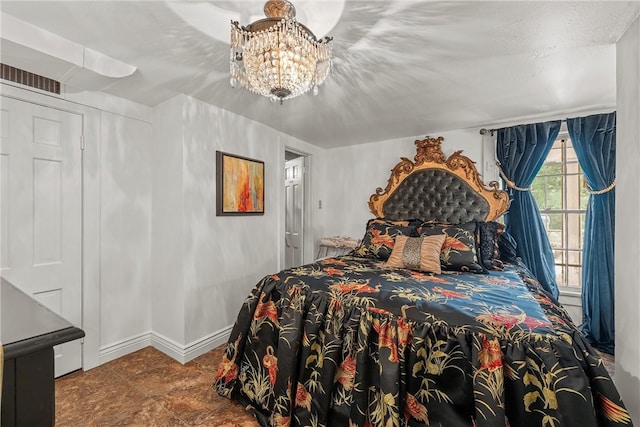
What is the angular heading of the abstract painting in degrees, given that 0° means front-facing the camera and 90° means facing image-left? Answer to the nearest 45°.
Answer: approximately 315°

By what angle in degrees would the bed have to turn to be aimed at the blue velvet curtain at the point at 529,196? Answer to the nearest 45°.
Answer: approximately 135° to its left

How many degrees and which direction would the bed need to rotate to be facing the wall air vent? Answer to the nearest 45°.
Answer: approximately 90° to its right

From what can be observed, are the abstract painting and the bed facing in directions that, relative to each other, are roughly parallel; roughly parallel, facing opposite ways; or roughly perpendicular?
roughly perpendicular

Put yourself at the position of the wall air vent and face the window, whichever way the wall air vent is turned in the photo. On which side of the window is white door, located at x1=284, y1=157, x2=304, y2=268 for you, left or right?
left

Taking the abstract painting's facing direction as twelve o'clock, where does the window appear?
The window is roughly at 11 o'clock from the abstract painting.

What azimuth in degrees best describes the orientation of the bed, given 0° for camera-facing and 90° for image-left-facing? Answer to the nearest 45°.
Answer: approximately 0°

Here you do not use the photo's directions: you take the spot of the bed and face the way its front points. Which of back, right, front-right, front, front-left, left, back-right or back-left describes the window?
back-left

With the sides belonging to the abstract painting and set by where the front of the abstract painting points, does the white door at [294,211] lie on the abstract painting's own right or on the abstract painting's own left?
on the abstract painting's own left
